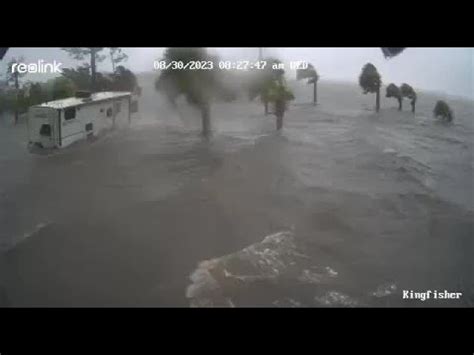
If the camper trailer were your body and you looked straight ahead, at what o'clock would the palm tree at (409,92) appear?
The palm tree is roughly at 2 o'clock from the camper trailer.

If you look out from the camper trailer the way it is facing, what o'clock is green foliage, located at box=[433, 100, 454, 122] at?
The green foliage is roughly at 2 o'clock from the camper trailer.

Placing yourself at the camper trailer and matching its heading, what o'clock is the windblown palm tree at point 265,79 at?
The windblown palm tree is roughly at 2 o'clock from the camper trailer.

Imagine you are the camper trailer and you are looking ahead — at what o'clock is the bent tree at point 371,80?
The bent tree is roughly at 2 o'clock from the camper trailer.

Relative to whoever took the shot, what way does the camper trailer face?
facing away from the viewer and to the right of the viewer

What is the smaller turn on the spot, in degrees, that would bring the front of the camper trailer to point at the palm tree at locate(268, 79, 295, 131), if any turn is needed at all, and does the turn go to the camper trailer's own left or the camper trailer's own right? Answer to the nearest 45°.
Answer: approximately 45° to the camper trailer's own right
